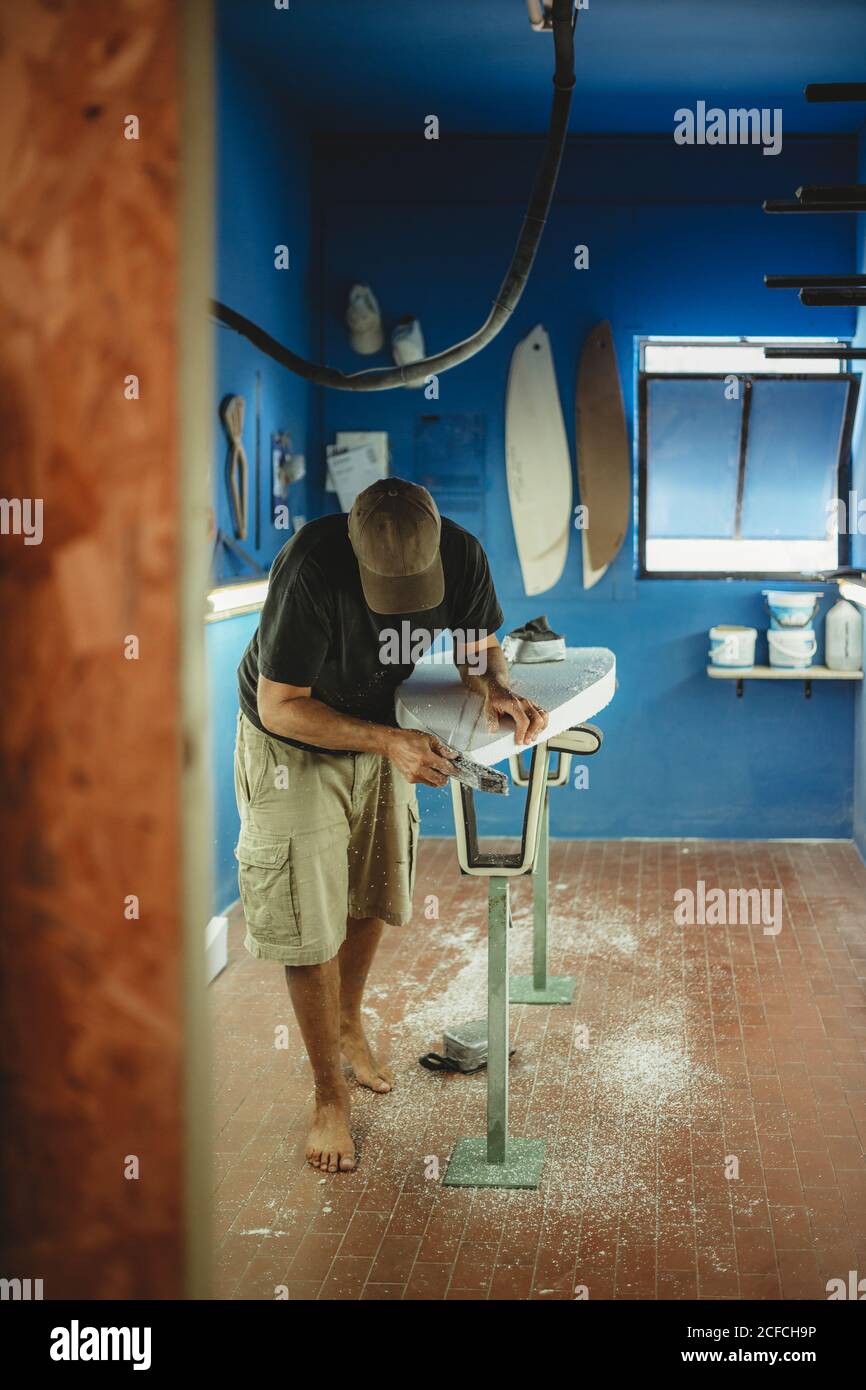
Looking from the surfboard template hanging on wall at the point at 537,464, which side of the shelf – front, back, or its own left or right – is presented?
right

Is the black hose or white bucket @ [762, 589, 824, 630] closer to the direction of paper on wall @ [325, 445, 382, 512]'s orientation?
the black hose

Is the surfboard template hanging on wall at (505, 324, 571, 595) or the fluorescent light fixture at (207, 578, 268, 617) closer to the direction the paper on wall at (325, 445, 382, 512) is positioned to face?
the fluorescent light fixture

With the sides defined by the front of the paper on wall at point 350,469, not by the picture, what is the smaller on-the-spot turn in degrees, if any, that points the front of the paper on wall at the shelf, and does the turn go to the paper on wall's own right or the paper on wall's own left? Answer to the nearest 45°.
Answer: approximately 90° to the paper on wall's own left

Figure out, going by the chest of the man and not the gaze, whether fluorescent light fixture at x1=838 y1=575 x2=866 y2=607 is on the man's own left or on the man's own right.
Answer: on the man's own left

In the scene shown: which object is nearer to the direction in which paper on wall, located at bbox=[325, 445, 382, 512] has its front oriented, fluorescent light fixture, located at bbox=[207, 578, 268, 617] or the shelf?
the fluorescent light fixture

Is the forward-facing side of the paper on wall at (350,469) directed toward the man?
yes

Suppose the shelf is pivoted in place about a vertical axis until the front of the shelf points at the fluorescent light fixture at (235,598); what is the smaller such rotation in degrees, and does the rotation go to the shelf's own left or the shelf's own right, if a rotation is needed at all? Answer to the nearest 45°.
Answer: approximately 45° to the shelf's own right
